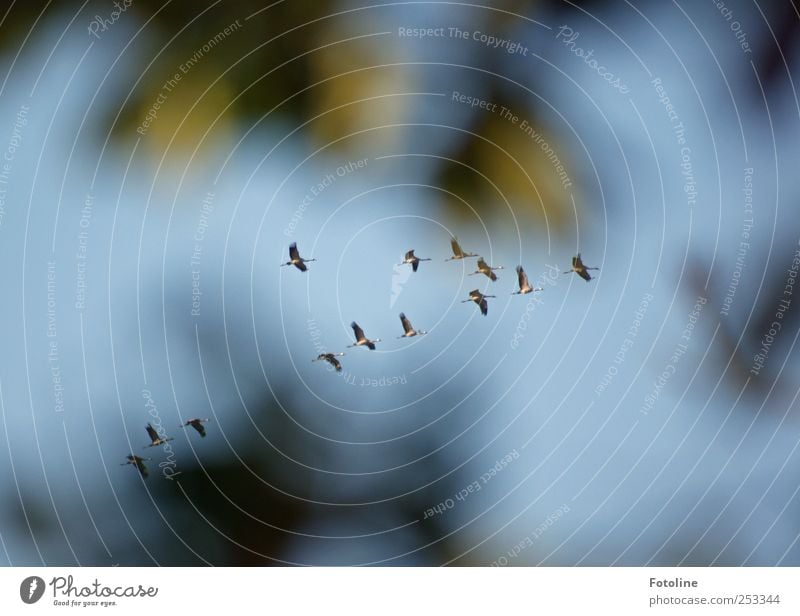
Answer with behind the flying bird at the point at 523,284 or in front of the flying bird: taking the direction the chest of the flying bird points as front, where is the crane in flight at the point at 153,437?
behind

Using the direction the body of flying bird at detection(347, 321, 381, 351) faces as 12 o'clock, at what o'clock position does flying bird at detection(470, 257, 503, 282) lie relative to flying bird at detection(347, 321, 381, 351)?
flying bird at detection(470, 257, 503, 282) is roughly at 12 o'clock from flying bird at detection(347, 321, 381, 351).

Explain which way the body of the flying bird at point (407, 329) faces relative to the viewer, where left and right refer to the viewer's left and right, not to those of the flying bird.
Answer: facing to the right of the viewer

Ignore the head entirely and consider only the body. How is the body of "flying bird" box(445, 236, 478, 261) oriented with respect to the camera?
to the viewer's right

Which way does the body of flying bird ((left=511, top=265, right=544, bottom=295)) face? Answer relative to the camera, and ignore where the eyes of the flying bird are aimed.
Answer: to the viewer's right

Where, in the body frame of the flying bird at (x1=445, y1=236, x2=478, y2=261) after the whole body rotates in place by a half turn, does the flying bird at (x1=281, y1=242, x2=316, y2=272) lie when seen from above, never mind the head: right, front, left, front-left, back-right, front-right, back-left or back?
front

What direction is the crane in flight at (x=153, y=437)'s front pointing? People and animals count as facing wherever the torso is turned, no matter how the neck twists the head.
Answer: to the viewer's right

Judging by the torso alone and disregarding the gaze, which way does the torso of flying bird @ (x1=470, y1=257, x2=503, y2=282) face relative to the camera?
to the viewer's right

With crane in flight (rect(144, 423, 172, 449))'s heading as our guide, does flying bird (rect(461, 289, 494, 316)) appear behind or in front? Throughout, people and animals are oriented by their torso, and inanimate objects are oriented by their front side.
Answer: in front

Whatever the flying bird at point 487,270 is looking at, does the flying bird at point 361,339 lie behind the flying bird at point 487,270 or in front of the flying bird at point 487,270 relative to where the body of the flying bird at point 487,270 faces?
behind

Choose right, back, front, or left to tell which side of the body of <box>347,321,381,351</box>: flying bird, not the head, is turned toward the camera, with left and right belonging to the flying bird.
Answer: right
